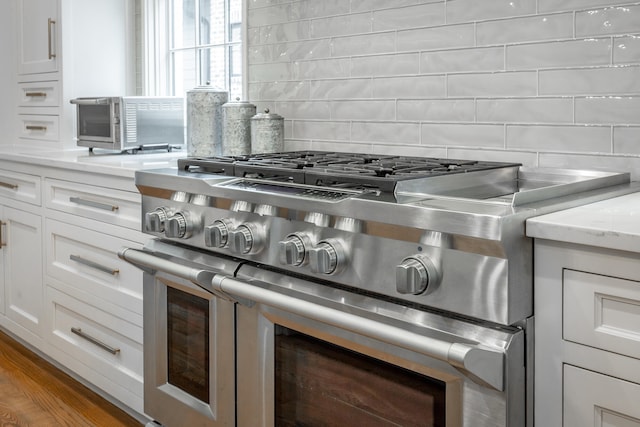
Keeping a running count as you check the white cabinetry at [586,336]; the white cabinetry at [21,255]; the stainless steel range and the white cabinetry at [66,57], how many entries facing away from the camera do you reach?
0

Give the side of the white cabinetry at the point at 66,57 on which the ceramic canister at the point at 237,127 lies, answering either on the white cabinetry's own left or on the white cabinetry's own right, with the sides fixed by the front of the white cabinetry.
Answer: on the white cabinetry's own left

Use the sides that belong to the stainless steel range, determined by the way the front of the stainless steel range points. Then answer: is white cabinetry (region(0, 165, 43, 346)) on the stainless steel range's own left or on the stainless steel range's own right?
on the stainless steel range's own right

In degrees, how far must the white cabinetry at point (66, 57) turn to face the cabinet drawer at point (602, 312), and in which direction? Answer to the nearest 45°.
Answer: approximately 45° to its left

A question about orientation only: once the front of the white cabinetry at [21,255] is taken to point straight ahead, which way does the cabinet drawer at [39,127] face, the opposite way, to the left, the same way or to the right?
the same way

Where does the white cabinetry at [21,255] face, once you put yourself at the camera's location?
facing the viewer and to the left of the viewer

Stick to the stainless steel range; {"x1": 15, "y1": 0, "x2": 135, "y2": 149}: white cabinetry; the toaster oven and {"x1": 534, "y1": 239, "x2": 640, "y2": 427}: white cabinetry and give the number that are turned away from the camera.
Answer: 0

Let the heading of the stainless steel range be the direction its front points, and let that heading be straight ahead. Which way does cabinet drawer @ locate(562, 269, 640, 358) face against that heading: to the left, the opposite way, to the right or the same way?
the same way

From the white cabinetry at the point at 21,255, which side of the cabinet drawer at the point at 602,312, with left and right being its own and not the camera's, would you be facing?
right

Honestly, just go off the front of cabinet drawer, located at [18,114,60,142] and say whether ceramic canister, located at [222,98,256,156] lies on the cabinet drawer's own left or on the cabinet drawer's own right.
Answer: on the cabinet drawer's own left
